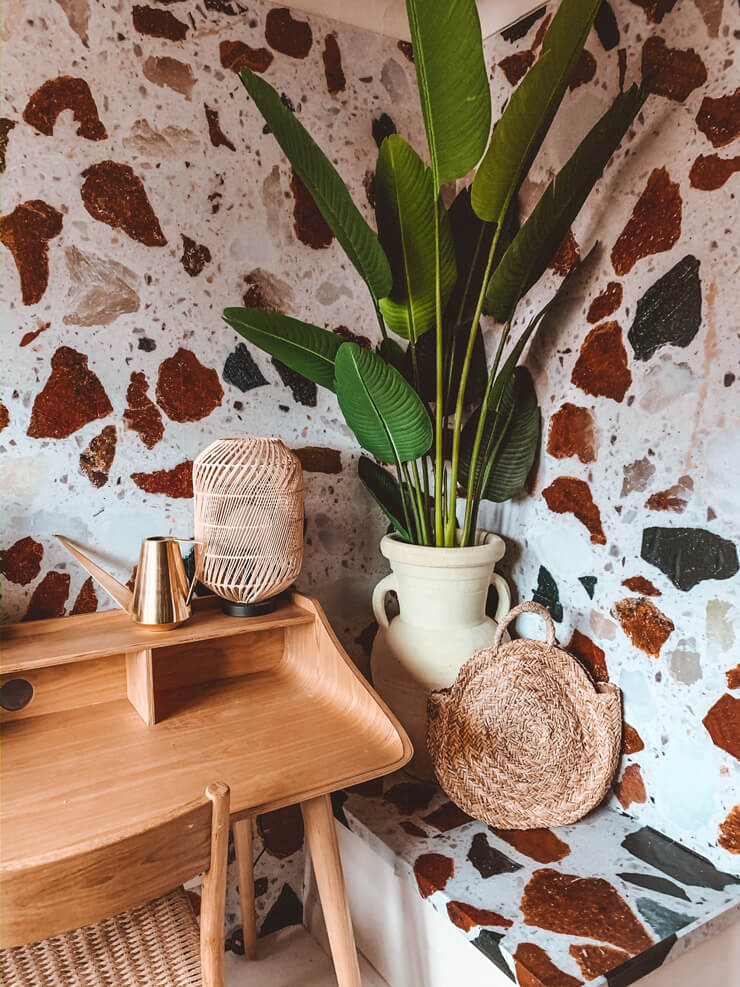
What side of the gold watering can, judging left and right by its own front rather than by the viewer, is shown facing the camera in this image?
left
